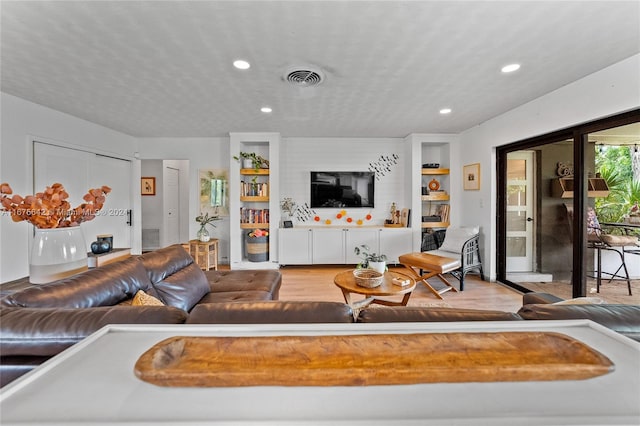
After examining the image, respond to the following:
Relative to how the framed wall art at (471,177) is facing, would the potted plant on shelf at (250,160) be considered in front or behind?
in front

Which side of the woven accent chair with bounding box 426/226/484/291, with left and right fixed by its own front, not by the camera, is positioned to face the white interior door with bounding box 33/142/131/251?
front

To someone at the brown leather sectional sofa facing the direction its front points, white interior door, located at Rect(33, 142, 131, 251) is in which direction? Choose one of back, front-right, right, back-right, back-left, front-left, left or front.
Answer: front-left

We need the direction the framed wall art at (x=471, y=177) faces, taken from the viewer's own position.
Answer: facing the viewer and to the left of the viewer

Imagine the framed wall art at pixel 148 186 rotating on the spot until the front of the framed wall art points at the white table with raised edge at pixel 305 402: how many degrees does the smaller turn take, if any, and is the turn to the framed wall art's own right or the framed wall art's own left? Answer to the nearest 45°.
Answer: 0° — it already faces it

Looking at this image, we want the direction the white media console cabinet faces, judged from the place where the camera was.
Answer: facing the viewer

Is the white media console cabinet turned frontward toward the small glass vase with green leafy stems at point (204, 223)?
no

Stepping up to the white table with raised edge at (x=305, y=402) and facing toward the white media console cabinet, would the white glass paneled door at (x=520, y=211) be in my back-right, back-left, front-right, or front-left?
front-right

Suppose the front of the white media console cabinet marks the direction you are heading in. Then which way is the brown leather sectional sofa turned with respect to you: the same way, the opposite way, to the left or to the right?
the opposite way

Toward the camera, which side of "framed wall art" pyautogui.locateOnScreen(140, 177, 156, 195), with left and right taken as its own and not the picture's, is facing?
front

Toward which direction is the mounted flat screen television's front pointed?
toward the camera

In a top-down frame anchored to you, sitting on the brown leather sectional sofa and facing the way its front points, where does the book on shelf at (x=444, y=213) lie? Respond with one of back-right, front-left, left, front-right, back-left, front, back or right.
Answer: front-right

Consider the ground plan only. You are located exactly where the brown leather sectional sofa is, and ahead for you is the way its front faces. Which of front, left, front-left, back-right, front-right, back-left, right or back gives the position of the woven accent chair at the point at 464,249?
front-right

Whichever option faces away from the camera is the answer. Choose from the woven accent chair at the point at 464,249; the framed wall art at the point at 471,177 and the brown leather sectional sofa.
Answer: the brown leather sectional sofa

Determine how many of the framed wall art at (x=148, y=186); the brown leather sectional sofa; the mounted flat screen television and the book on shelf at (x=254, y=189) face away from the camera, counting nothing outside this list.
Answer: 1

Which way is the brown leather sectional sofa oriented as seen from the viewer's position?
away from the camera
